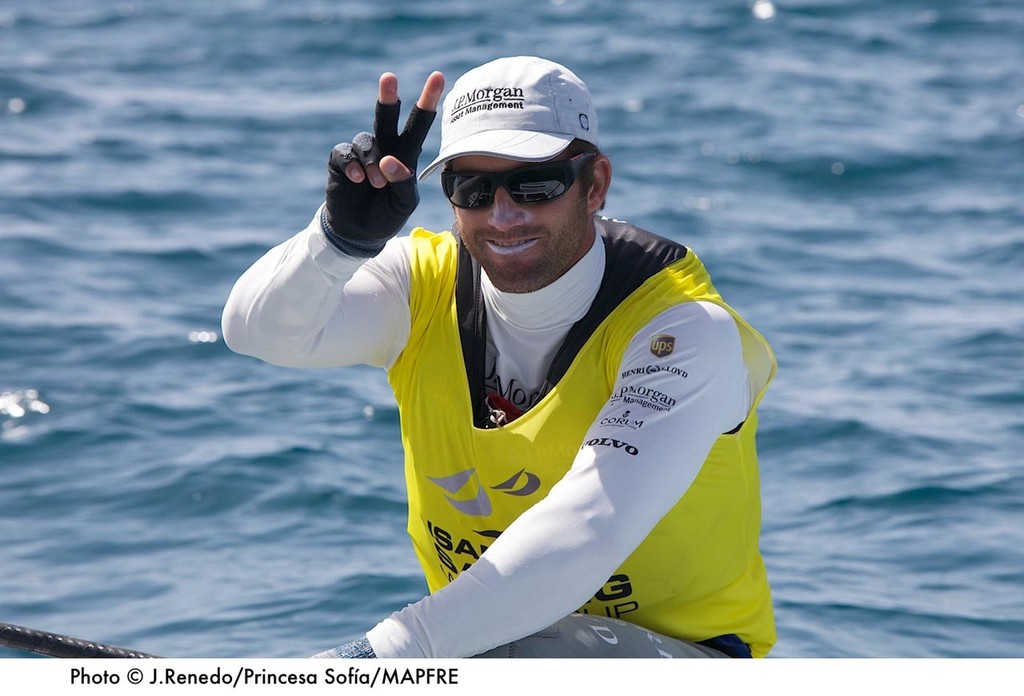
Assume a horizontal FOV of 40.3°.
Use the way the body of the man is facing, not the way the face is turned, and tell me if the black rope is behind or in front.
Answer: in front

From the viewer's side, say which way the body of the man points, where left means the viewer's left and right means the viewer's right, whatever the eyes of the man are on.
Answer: facing the viewer and to the left of the viewer
